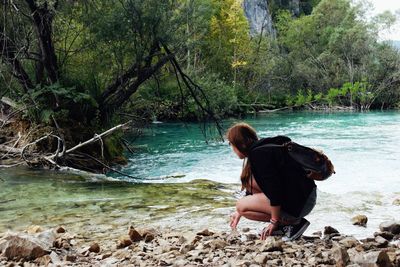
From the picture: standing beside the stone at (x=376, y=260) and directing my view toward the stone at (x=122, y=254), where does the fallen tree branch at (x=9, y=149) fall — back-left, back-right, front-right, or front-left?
front-right

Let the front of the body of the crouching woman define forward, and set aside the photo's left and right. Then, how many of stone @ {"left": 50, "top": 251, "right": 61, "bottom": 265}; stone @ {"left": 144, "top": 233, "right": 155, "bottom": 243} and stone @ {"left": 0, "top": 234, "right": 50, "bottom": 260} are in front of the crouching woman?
3

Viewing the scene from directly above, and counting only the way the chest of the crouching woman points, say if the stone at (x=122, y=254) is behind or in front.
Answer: in front

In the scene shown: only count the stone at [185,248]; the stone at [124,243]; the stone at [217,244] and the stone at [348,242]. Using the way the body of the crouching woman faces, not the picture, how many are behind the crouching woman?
1

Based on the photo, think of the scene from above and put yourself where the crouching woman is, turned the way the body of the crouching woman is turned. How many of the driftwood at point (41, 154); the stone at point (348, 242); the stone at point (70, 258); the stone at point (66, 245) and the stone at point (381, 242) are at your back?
2

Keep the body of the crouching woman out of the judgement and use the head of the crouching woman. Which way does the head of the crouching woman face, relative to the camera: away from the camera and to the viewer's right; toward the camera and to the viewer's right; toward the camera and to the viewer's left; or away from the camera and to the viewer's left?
away from the camera and to the viewer's left

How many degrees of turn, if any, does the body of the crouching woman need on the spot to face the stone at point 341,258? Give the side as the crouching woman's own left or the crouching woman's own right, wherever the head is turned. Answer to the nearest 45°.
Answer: approximately 135° to the crouching woman's own left

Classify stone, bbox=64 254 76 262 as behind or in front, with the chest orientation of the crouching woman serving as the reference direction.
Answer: in front

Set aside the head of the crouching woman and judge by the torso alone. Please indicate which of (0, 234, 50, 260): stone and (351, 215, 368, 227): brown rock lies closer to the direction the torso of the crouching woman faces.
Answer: the stone

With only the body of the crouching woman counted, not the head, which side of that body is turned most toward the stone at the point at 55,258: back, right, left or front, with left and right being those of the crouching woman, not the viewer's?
front

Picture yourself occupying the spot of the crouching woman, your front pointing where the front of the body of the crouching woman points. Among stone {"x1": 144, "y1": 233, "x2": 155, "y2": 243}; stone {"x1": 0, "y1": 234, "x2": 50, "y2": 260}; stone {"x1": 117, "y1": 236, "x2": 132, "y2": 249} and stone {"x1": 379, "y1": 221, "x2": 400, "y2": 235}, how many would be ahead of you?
3

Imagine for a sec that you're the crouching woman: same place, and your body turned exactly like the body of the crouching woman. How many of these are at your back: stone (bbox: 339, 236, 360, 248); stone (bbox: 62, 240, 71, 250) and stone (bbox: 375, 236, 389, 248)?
2

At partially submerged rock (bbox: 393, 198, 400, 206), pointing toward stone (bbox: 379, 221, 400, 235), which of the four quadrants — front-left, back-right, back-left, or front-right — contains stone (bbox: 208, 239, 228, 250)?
front-right

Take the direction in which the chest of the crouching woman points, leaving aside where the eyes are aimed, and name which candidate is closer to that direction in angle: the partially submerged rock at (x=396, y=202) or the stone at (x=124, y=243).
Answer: the stone

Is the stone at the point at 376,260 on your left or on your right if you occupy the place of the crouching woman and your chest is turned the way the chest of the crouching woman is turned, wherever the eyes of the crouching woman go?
on your left

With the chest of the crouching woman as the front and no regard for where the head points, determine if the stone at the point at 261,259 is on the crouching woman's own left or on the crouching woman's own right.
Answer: on the crouching woman's own left

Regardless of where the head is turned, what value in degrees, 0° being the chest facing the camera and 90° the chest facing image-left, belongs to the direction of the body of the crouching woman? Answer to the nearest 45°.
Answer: approximately 90°

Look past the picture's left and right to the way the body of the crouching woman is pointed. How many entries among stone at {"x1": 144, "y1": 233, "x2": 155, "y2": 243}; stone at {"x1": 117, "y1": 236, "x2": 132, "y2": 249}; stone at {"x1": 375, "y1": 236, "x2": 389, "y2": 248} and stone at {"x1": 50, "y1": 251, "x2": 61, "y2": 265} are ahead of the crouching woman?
3

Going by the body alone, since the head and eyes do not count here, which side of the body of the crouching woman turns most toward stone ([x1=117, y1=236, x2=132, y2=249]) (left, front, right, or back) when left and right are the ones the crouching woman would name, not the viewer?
front

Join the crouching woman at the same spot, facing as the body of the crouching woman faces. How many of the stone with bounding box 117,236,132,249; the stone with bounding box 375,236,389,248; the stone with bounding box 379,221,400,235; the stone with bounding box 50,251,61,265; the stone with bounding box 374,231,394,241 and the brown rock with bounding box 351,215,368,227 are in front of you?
2
